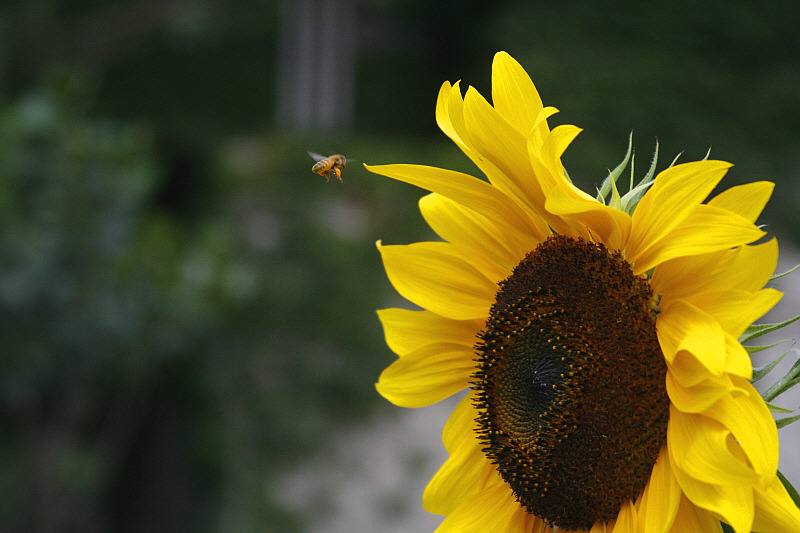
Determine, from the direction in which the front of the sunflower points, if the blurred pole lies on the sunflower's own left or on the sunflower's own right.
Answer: on the sunflower's own right

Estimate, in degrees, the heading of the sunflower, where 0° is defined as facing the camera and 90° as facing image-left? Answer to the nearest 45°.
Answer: approximately 45°
